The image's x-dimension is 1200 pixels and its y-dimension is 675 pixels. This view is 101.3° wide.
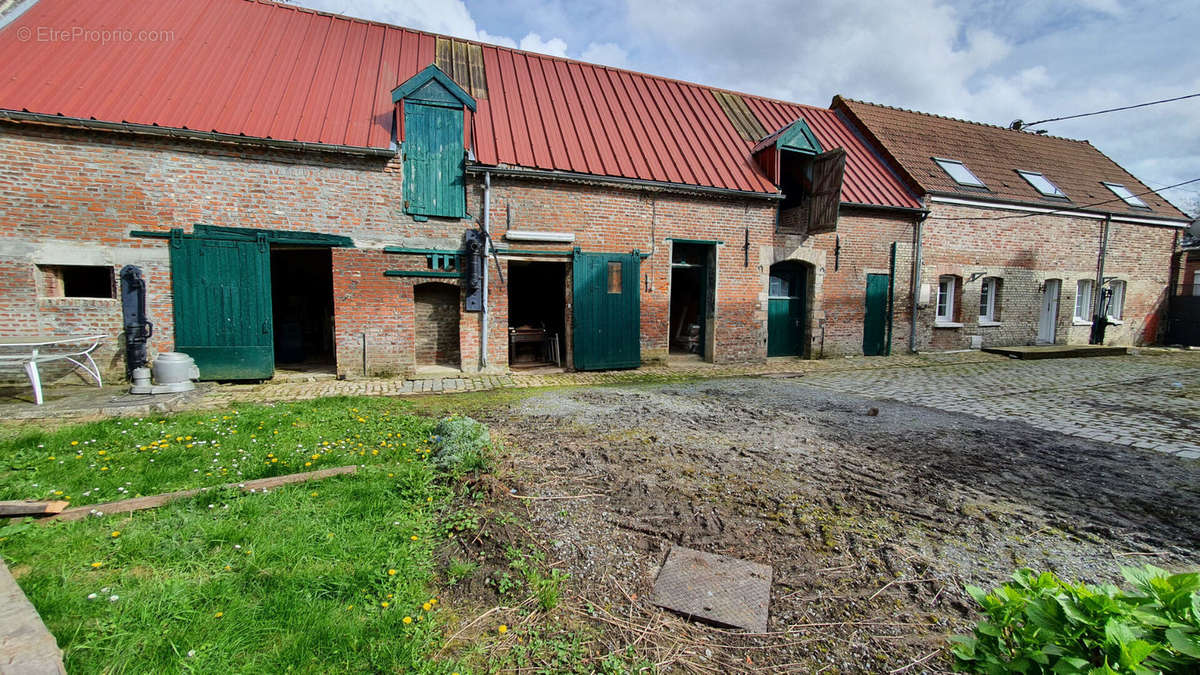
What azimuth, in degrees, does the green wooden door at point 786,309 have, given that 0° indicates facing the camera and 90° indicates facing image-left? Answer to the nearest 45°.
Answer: approximately 0°

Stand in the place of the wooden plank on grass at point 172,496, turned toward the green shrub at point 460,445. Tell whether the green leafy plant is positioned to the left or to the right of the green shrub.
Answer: right

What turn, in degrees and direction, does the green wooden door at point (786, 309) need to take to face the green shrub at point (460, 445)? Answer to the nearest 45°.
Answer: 0° — it already faces it

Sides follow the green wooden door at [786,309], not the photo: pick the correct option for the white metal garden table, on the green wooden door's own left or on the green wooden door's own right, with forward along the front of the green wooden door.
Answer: on the green wooden door's own right

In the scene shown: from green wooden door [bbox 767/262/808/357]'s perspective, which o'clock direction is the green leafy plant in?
The green leafy plant is roughly at 12 o'clock from the green wooden door.

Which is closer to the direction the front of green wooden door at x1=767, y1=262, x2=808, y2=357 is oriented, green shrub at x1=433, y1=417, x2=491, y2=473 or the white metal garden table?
the green shrub

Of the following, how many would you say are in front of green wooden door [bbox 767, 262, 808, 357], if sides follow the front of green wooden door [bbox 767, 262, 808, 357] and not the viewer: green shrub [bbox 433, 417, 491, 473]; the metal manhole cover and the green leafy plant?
3

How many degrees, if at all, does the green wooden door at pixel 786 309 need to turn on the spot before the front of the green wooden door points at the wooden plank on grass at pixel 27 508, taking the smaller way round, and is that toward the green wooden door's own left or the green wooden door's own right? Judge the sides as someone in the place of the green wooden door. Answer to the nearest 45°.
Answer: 0° — it already faces it
